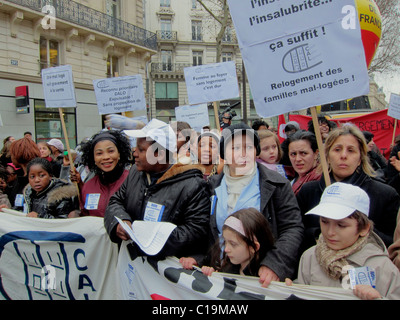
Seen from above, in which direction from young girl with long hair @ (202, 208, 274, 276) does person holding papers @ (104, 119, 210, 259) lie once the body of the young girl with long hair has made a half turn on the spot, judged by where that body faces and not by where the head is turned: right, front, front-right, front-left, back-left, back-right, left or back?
left

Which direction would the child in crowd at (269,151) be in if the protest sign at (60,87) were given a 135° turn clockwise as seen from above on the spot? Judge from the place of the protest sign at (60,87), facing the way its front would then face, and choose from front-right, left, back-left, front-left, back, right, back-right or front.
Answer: back

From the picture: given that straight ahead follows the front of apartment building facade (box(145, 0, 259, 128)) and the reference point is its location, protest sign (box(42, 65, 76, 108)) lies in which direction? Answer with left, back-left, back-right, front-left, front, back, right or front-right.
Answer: front

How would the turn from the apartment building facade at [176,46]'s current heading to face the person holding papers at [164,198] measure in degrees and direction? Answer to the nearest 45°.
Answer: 0° — it already faces them

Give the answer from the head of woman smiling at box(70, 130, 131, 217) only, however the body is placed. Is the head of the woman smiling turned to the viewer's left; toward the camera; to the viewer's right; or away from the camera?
toward the camera

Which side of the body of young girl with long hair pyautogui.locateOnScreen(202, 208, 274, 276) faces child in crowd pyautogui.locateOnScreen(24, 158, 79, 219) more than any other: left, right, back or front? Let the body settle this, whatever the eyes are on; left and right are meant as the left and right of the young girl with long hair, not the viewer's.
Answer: right

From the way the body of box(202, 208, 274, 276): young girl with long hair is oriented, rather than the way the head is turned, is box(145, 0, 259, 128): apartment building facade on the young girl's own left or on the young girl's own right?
on the young girl's own right

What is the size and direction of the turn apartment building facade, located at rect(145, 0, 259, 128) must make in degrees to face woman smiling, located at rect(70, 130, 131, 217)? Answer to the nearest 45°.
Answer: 0° — it already faces them

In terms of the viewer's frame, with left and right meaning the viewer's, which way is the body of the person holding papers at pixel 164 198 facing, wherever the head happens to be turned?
facing the viewer and to the left of the viewer

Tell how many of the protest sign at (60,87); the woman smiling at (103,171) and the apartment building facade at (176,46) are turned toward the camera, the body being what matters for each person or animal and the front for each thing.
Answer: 3

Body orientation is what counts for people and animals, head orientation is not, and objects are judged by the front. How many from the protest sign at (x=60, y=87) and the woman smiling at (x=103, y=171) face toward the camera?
2

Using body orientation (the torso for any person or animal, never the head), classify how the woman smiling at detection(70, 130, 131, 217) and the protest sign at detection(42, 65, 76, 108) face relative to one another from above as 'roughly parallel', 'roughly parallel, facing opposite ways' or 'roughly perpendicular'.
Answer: roughly parallel

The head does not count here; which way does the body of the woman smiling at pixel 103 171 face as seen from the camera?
toward the camera

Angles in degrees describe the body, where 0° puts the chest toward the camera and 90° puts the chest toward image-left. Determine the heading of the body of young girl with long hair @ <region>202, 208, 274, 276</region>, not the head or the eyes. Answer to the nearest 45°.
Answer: approximately 45°

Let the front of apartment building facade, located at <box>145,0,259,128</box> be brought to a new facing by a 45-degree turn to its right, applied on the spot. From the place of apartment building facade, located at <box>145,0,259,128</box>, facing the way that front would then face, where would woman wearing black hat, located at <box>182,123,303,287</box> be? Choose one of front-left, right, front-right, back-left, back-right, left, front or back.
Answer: front-left
